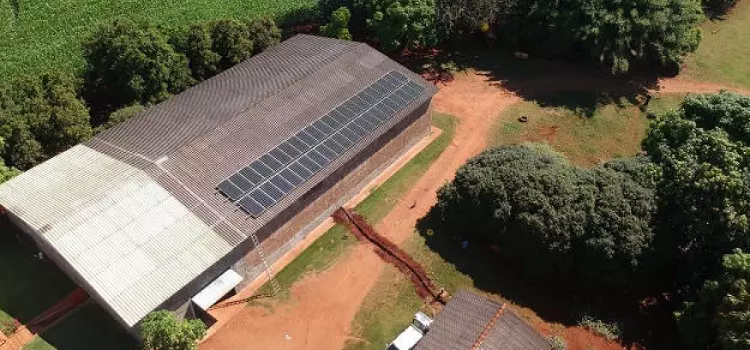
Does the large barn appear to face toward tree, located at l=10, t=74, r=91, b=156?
no

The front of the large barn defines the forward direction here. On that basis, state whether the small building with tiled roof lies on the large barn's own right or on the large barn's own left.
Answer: on the large barn's own left

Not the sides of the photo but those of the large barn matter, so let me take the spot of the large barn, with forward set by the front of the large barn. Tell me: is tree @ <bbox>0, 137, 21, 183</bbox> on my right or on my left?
on my right

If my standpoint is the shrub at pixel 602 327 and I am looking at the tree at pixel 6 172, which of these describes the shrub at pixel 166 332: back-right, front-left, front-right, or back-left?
front-left

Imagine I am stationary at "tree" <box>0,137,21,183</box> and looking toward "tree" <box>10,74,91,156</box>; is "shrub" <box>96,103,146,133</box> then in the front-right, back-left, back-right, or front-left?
front-right

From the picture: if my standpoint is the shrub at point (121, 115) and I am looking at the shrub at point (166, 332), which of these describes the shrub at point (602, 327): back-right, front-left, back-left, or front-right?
front-left
